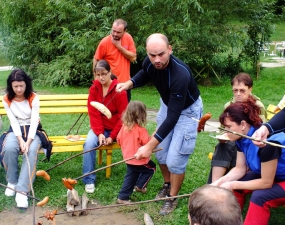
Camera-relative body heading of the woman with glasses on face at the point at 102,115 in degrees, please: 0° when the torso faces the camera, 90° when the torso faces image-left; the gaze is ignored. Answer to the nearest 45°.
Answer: approximately 45°

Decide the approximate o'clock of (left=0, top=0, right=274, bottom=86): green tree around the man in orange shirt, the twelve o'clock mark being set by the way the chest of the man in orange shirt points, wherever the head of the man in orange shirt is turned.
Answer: The green tree is roughly at 6 o'clock from the man in orange shirt.

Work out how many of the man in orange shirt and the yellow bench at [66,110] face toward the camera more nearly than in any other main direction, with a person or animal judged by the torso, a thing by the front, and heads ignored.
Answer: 2

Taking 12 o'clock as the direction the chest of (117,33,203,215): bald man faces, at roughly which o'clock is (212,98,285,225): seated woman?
The seated woman is roughly at 9 o'clock from the bald man.

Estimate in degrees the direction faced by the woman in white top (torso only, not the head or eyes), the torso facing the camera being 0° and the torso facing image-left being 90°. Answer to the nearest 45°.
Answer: approximately 0°

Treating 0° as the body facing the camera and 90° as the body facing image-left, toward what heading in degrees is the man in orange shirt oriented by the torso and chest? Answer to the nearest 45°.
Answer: approximately 0°

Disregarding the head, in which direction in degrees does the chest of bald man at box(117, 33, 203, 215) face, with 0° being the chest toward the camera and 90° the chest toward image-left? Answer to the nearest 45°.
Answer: approximately 45°

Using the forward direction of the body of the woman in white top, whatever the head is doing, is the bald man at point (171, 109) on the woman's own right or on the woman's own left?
on the woman's own left

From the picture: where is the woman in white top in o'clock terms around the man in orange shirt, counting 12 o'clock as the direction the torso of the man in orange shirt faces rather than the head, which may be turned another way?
The woman in white top is roughly at 1 o'clock from the man in orange shirt.

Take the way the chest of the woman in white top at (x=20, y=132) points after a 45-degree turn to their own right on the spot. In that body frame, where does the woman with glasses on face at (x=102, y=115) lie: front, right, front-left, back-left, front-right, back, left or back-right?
back-left

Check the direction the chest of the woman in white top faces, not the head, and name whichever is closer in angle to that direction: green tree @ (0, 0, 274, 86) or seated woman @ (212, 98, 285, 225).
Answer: the seated woman

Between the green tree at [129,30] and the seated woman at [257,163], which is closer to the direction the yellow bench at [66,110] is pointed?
the seated woman
